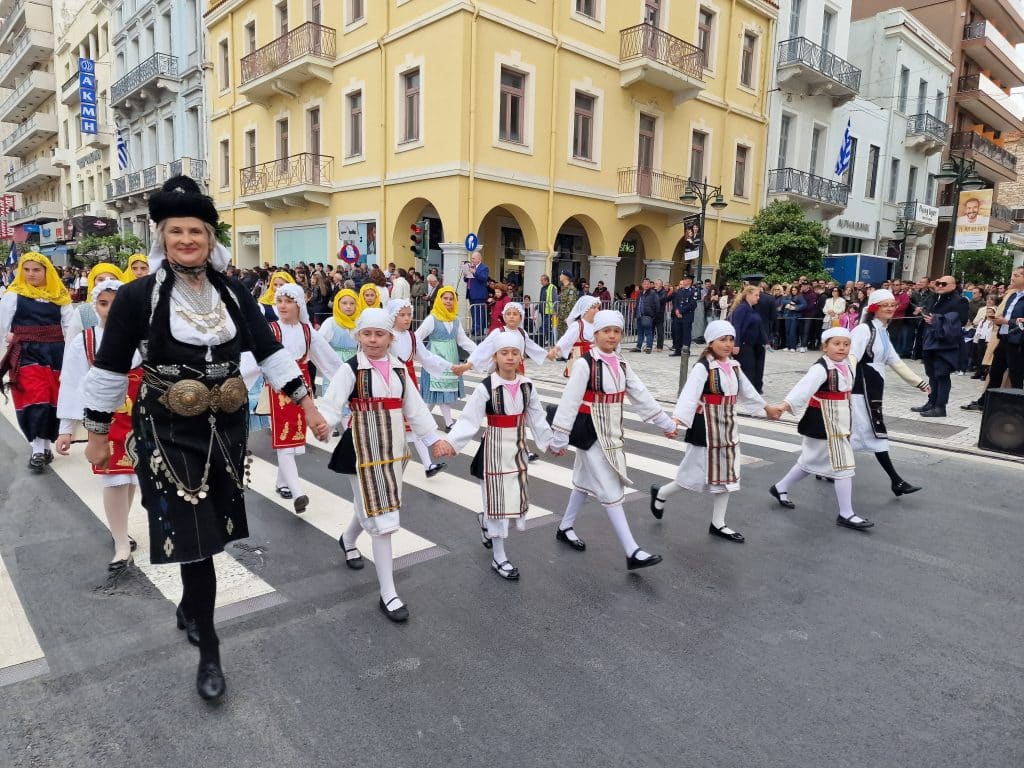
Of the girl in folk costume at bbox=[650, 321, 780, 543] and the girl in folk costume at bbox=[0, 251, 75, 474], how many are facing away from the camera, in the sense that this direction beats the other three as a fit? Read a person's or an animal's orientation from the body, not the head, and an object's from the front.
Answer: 0

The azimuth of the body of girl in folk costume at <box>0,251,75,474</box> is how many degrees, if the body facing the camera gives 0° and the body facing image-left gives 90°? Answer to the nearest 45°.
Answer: approximately 0°

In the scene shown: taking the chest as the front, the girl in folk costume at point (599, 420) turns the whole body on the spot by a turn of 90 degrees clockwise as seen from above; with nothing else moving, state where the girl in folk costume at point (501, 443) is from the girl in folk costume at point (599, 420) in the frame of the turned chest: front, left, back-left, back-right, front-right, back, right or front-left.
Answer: front

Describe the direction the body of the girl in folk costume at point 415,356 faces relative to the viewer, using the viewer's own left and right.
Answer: facing the viewer and to the right of the viewer

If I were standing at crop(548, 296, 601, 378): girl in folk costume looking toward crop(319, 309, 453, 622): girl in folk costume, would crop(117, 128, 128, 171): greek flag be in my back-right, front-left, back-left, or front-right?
back-right

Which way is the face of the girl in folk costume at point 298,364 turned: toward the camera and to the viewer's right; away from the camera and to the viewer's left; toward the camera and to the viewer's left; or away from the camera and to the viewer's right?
toward the camera and to the viewer's left
